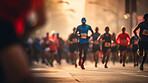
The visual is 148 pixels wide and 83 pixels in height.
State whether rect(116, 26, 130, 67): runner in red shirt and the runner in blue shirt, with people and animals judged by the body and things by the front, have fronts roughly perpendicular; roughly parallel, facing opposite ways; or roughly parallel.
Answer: roughly parallel

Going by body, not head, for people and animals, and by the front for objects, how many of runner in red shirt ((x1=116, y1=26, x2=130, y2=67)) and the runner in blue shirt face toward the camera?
2

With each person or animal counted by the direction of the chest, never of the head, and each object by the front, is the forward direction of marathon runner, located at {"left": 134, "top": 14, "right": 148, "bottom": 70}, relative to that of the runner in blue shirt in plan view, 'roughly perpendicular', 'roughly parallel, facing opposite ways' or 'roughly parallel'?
roughly parallel

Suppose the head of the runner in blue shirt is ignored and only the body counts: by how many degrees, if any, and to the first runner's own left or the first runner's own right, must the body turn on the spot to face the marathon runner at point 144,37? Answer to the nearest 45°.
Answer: approximately 45° to the first runner's own left

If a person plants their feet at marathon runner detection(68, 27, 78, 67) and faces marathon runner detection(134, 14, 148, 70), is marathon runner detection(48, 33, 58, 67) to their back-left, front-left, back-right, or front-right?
back-right

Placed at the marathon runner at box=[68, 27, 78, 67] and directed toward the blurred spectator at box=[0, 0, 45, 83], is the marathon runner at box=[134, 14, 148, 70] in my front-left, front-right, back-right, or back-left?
front-left

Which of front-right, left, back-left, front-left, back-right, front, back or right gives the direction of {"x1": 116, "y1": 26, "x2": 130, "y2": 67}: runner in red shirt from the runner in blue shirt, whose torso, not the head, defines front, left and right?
back-left

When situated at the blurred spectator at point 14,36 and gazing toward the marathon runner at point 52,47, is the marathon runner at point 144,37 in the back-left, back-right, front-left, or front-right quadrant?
front-right

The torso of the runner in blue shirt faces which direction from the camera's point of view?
toward the camera

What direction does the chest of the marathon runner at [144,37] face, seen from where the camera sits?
toward the camera
